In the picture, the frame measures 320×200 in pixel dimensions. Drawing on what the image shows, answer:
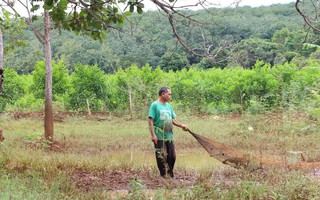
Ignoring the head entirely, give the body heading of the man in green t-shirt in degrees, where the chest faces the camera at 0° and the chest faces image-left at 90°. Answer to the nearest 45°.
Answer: approximately 315°

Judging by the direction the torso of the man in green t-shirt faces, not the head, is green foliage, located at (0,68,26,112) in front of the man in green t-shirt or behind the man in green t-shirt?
behind

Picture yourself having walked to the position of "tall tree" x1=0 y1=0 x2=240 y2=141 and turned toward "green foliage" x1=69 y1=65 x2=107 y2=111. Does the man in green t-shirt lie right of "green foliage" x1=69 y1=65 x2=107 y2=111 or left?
right

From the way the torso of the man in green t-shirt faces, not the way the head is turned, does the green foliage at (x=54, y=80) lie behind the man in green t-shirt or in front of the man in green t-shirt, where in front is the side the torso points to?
behind

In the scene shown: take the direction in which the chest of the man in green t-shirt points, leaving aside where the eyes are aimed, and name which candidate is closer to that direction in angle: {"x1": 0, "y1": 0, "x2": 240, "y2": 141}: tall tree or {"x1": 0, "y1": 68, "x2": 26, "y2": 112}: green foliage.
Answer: the tall tree

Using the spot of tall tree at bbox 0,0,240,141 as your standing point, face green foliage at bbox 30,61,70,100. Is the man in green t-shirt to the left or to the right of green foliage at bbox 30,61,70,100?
right

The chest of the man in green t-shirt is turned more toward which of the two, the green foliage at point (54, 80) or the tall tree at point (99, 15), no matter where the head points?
the tall tree

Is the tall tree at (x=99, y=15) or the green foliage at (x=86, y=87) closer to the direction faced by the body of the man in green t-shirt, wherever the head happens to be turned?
the tall tree

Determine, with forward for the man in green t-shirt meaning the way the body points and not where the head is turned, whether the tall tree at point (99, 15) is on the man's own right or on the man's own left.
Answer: on the man's own right
